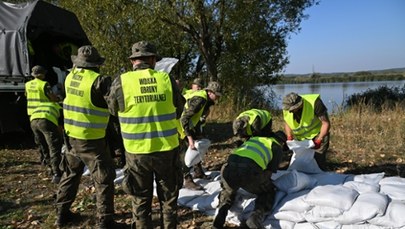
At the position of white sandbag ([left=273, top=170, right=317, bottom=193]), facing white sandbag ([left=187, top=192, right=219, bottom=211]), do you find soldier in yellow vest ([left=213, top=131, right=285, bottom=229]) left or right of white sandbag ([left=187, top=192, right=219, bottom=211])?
left

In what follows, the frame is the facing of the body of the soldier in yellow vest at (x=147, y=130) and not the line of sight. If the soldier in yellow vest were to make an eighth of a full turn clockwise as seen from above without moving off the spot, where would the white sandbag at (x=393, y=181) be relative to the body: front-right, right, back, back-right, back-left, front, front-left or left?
front-right

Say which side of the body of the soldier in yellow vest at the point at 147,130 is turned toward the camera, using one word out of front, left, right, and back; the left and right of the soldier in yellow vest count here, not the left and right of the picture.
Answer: back

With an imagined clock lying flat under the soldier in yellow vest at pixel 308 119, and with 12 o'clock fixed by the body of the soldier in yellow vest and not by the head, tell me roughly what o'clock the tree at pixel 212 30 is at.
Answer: The tree is roughly at 4 o'clock from the soldier in yellow vest.

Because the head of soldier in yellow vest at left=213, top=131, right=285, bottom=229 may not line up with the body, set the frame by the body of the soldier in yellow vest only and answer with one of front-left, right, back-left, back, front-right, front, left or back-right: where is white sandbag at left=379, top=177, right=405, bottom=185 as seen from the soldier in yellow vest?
front-right

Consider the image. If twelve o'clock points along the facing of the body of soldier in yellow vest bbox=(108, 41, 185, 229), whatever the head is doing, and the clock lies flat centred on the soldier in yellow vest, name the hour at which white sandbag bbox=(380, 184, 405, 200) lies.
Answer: The white sandbag is roughly at 3 o'clock from the soldier in yellow vest.

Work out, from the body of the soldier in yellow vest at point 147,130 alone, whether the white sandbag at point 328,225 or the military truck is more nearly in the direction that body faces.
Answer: the military truck

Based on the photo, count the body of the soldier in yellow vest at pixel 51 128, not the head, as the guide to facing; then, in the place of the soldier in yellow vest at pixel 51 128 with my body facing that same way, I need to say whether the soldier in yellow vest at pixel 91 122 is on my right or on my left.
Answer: on my right

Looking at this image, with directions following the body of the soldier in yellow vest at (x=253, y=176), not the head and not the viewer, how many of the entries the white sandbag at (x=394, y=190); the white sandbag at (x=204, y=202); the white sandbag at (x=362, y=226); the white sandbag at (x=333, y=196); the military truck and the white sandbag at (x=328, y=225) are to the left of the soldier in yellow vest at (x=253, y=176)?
2

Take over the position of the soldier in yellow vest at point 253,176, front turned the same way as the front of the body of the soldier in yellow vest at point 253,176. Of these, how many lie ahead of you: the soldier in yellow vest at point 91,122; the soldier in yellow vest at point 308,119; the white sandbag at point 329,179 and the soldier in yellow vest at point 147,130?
2

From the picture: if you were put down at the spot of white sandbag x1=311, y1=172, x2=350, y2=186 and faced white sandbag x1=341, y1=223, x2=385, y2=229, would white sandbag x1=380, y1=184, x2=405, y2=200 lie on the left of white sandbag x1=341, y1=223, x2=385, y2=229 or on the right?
left

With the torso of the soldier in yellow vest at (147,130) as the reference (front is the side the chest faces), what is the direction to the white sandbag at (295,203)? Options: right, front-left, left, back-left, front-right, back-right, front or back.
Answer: right

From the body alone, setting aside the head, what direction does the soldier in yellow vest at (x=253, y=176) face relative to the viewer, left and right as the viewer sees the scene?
facing away from the viewer and to the right of the viewer
